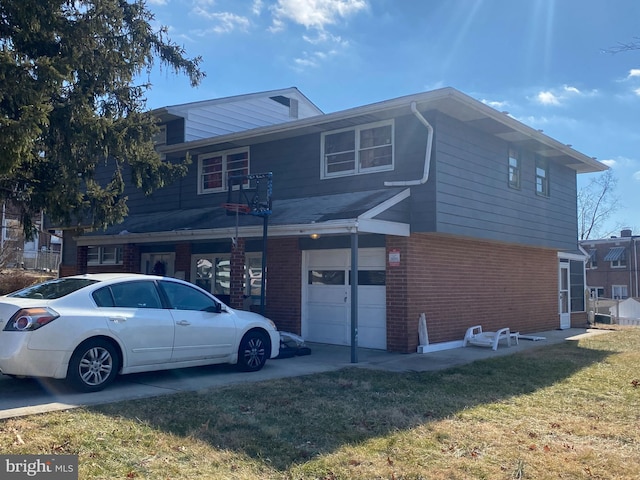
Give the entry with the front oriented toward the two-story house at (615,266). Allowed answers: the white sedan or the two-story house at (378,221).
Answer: the white sedan

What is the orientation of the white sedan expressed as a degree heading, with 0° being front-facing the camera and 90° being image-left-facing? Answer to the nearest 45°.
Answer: approximately 225°

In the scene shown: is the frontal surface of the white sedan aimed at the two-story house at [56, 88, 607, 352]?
yes

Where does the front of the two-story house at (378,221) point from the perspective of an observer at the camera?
facing the viewer and to the left of the viewer

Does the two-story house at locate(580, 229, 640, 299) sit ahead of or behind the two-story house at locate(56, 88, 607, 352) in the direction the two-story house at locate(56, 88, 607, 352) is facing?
behind

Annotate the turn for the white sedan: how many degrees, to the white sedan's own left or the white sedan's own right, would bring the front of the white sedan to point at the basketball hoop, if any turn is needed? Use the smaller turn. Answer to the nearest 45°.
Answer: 0° — it already faces it

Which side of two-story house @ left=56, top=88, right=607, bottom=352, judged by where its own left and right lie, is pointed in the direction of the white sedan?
front

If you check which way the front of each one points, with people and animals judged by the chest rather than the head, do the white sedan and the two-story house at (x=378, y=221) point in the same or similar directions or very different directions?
very different directions
